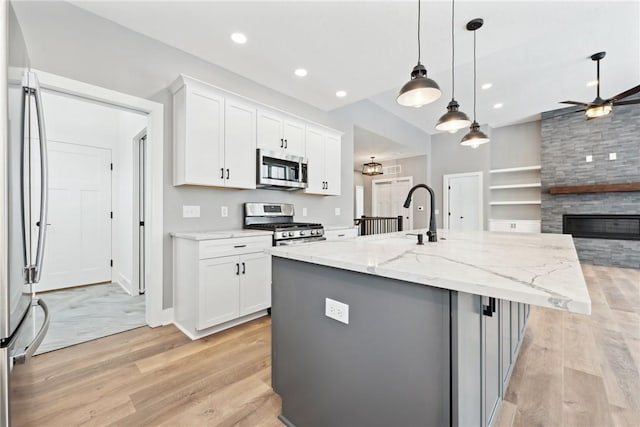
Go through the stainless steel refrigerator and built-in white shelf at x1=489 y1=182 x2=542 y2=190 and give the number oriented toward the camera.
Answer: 1

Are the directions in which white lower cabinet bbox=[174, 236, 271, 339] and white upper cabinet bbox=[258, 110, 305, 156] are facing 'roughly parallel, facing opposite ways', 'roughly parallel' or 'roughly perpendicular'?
roughly parallel

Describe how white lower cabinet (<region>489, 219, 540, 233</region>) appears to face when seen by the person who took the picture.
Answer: facing the viewer

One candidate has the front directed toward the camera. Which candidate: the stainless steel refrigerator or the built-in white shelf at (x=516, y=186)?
the built-in white shelf

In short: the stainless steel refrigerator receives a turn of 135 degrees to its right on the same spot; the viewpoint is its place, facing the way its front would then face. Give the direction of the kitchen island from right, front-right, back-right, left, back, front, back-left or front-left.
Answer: left

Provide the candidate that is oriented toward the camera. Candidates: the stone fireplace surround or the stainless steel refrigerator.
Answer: the stone fireplace surround

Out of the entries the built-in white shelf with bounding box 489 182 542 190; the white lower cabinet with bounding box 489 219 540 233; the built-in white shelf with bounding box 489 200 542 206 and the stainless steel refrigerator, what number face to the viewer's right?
1

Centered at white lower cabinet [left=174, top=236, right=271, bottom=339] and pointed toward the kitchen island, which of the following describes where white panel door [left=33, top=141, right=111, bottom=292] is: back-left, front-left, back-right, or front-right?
back-right

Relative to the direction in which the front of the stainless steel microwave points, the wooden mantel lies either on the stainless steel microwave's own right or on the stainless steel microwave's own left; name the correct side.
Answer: on the stainless steel microwave's own left

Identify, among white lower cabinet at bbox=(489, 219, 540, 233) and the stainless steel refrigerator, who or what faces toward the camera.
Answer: the white lower cabinet

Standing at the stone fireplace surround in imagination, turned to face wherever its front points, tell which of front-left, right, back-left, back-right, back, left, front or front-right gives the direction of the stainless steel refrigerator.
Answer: front

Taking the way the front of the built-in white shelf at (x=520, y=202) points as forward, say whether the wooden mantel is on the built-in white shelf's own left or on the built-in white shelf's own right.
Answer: on the built-in white shelf's own left

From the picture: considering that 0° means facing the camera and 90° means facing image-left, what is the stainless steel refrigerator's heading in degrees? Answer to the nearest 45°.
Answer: approximately 270°
